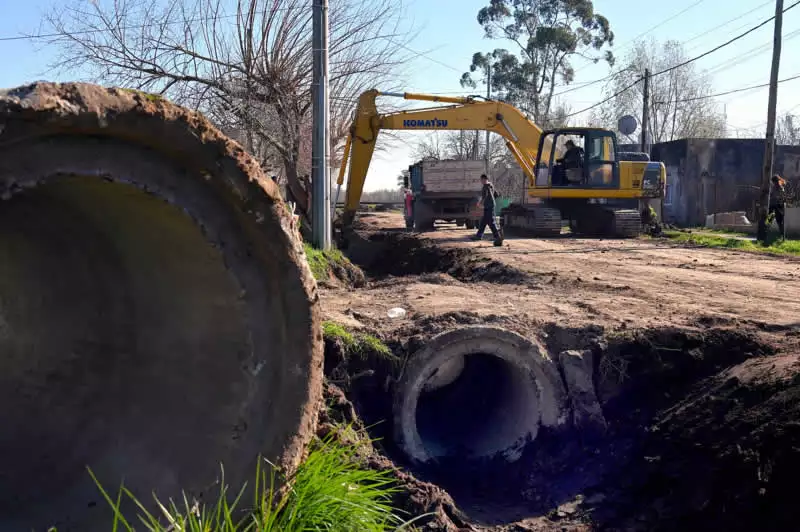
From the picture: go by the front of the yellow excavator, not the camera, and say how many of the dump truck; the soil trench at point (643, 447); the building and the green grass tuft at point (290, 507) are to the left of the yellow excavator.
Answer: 2

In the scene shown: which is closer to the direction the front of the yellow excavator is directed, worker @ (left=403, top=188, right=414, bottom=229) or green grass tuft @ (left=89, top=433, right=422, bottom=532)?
the worker

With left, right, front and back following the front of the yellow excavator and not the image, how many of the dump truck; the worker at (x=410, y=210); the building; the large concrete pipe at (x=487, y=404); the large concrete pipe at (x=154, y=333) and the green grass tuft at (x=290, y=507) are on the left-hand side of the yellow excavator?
3

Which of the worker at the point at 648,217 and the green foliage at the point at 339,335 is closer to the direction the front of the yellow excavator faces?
the green foliage

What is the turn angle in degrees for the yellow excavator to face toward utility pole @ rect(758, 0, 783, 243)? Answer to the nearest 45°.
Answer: approximately 180°

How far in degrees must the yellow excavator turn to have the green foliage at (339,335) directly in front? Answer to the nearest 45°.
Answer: approximately 90° to its left

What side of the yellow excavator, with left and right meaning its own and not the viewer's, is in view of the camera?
left

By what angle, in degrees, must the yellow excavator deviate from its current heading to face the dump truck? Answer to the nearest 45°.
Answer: approximately 45° to its right

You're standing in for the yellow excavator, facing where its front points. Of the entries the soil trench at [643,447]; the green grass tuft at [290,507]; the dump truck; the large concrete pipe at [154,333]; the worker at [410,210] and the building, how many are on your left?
3

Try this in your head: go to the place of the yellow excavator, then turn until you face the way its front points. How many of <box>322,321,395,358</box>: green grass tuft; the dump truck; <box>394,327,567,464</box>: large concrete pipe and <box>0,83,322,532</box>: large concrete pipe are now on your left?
3

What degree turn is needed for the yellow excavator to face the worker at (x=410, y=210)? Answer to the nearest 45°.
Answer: approximately 45° to its right

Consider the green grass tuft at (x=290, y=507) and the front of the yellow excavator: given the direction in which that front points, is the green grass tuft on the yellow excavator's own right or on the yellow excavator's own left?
on the yellow excavator's own left

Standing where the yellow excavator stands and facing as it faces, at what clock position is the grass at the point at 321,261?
The grass is roughly at 10 o'clock from the yellow excavator.

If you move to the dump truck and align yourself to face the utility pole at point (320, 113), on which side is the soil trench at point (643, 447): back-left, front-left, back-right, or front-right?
front-left

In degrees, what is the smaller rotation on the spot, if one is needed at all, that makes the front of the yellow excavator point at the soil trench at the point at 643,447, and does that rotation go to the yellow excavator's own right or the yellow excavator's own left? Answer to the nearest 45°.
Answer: approximately 90° to the yellow excavator's own left

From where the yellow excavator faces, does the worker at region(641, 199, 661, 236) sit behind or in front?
behind

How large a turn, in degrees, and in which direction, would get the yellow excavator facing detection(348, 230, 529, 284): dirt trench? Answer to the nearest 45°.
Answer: approximately 45° to its left

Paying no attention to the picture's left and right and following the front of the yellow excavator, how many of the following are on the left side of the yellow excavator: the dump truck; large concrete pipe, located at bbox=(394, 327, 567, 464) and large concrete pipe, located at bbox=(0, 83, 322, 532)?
2
